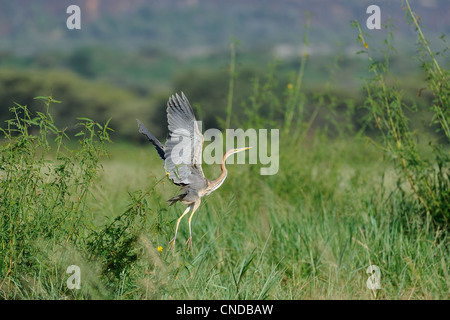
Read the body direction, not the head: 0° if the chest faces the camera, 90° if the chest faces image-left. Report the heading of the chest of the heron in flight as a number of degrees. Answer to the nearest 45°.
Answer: approximately 270°
